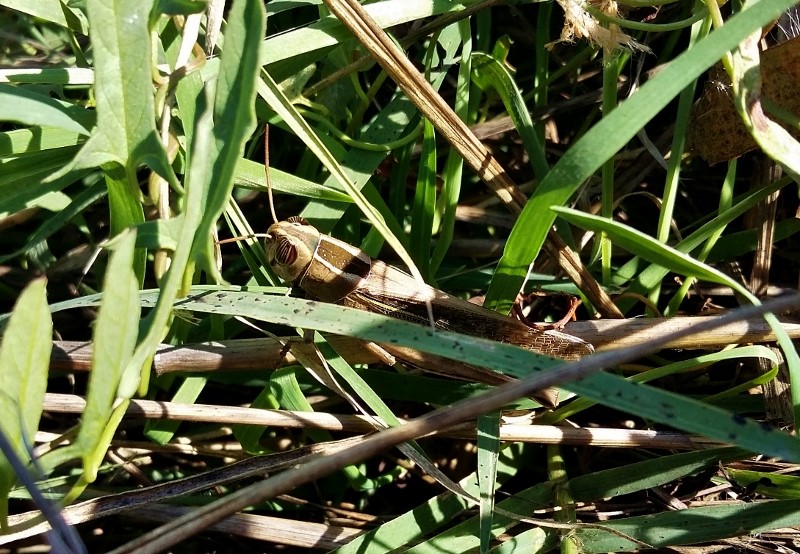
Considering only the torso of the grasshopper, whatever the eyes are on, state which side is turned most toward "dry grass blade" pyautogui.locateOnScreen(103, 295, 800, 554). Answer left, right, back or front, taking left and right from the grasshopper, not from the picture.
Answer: left

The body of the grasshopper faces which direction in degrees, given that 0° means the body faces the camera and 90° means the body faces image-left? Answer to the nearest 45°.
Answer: approximately 90°
